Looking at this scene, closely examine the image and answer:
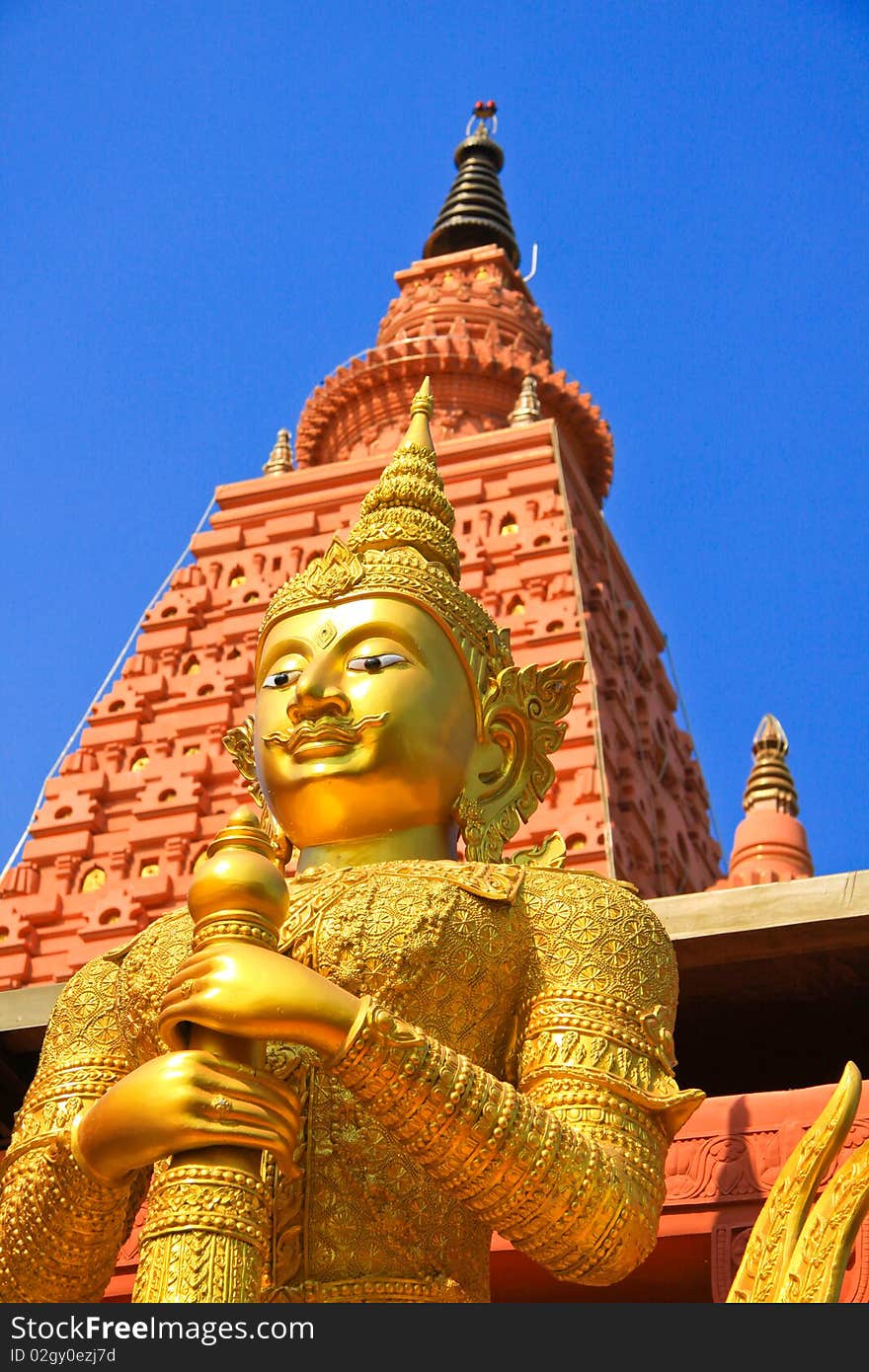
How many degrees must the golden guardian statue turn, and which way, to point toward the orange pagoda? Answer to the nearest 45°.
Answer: approximately 135° to its right

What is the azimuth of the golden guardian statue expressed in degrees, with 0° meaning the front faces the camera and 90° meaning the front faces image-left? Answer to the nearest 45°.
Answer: approximately 45°
